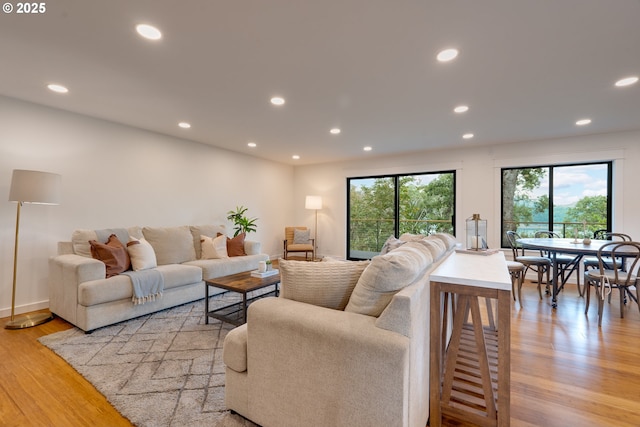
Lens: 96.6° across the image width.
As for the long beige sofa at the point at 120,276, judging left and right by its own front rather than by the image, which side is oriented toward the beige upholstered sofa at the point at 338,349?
front

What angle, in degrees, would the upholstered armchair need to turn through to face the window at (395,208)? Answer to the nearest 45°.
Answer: approximately 90° to its left

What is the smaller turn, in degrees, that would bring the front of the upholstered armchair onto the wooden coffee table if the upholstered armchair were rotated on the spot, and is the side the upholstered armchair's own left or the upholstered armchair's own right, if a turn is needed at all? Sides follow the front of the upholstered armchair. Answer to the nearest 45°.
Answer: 0° — it already faces it

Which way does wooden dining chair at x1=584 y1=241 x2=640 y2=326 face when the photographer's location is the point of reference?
facing away from the viewer and to the left of the viewer

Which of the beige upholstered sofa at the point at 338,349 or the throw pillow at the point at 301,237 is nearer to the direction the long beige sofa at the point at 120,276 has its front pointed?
the beige upholstered sofa

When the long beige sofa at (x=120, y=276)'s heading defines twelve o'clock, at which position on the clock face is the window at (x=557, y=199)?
The window is roughly at 11 o'clock from the long beige sofa.

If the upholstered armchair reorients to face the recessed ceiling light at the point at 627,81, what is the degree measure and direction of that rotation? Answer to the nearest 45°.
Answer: approximately 45° to its left

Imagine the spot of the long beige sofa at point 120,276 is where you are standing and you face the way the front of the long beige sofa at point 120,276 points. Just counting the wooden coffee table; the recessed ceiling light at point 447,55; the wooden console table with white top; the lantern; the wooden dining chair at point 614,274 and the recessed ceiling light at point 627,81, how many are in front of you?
6

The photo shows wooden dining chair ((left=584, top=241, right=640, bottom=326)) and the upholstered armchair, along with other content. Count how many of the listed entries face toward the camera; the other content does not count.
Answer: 1

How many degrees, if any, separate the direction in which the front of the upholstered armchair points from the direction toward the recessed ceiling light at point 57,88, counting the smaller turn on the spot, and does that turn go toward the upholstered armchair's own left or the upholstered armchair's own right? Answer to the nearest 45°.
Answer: approximately 45° to the upholstered armchair's own right

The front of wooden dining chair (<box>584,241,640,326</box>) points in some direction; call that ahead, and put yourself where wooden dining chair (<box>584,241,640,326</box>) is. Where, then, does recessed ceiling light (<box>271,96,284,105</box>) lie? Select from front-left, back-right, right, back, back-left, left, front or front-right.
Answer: left

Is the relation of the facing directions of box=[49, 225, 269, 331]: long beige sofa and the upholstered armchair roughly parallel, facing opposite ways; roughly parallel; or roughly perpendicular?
roughly perpendicular
